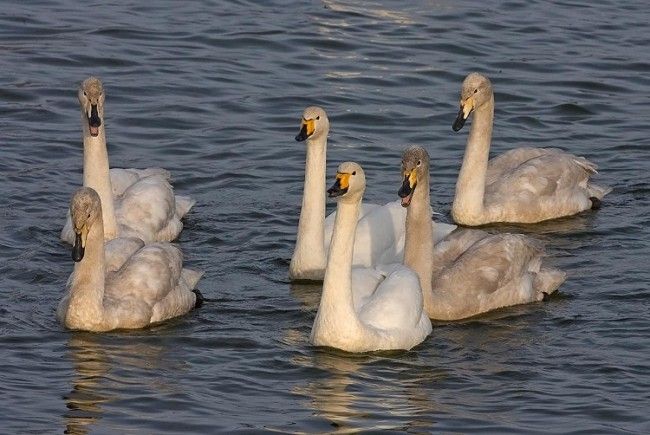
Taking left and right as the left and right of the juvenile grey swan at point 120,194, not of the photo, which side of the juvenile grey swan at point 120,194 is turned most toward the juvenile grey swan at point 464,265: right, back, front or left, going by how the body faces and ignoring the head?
left

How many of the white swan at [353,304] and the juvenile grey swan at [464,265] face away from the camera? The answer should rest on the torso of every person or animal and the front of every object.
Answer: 0

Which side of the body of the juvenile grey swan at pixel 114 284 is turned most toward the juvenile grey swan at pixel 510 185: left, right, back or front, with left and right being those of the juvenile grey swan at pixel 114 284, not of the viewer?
back

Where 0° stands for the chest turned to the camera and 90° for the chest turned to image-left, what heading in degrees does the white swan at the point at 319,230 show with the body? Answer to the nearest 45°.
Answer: approximately 45°

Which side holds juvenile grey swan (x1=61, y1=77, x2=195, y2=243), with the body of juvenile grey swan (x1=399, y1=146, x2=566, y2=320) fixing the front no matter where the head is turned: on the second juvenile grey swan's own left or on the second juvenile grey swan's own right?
on the second juvenile grey swan's own right

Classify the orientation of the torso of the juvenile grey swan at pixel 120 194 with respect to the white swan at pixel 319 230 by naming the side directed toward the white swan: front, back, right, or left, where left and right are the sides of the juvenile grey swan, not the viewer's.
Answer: left

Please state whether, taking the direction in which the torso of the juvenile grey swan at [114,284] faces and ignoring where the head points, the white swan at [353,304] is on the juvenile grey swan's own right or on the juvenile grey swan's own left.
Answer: on the juvenile grey swan's own left

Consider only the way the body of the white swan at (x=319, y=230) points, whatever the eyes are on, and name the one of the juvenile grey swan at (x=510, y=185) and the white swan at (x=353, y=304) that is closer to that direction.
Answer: the white swan

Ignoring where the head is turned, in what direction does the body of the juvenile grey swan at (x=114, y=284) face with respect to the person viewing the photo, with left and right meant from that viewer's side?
facing the viewer and to the left of the viewer

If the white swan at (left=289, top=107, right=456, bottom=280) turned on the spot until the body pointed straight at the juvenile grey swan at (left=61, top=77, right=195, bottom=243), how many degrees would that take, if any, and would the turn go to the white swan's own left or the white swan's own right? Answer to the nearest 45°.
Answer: approximately 45° to the white swan's own right

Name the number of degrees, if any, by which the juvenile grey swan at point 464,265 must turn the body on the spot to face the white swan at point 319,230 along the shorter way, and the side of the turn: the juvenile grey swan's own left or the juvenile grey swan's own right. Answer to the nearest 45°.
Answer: approximately 45° to the juvenile grey swan's own right

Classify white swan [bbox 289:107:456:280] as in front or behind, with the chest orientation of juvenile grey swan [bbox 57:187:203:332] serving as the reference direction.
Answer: behind

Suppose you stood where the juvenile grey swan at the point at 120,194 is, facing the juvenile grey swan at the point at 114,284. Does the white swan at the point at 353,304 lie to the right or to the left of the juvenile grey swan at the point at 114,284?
left
